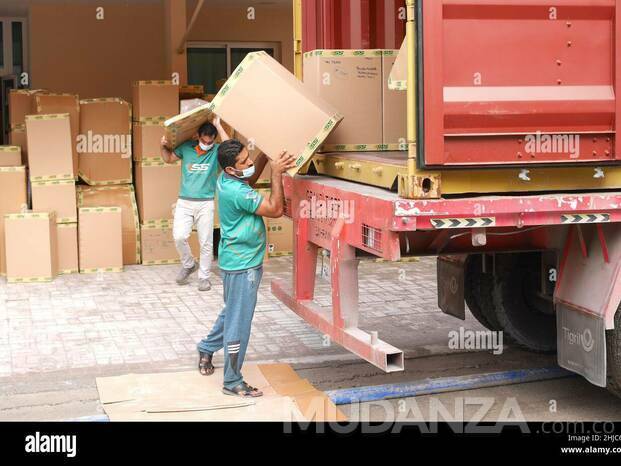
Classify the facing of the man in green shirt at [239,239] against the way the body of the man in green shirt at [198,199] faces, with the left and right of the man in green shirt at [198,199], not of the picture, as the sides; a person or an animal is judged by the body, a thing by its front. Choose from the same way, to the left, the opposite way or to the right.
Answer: to the left

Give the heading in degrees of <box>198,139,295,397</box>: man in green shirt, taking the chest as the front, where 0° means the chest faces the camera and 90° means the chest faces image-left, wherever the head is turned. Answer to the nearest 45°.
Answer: approximately 270°

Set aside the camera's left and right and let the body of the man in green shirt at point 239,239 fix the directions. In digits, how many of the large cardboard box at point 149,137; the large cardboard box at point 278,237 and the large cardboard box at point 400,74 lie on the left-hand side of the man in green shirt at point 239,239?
2

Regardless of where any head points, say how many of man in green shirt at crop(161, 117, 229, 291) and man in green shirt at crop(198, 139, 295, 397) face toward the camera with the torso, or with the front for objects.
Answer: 1

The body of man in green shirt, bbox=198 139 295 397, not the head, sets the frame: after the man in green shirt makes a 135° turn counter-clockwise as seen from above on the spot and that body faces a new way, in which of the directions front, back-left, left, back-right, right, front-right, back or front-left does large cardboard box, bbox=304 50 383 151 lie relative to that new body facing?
right

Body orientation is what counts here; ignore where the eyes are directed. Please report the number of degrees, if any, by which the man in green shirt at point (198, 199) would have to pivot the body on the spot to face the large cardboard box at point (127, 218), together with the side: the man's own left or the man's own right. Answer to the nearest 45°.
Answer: approximately 135° to the man's own right

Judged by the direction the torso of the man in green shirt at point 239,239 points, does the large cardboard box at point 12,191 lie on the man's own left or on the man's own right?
on the man's own left

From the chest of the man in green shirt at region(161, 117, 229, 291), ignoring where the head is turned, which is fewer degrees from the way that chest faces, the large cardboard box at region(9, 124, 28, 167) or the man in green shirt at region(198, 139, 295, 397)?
the man in green shirt

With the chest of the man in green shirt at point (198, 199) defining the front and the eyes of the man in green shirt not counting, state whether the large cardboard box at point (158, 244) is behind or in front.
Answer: behind

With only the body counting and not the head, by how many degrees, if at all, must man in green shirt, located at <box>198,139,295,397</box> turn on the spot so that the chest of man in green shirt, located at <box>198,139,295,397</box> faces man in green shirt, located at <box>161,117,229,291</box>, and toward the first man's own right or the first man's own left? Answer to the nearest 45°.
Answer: approximately 90° to the first man's own left

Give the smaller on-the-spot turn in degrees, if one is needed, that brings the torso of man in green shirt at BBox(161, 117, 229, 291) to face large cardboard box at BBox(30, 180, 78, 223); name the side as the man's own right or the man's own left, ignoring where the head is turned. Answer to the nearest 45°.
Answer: approximately 135° to the man's own right

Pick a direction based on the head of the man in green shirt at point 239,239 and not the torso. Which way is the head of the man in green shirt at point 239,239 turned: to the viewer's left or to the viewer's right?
to the viewer's right
